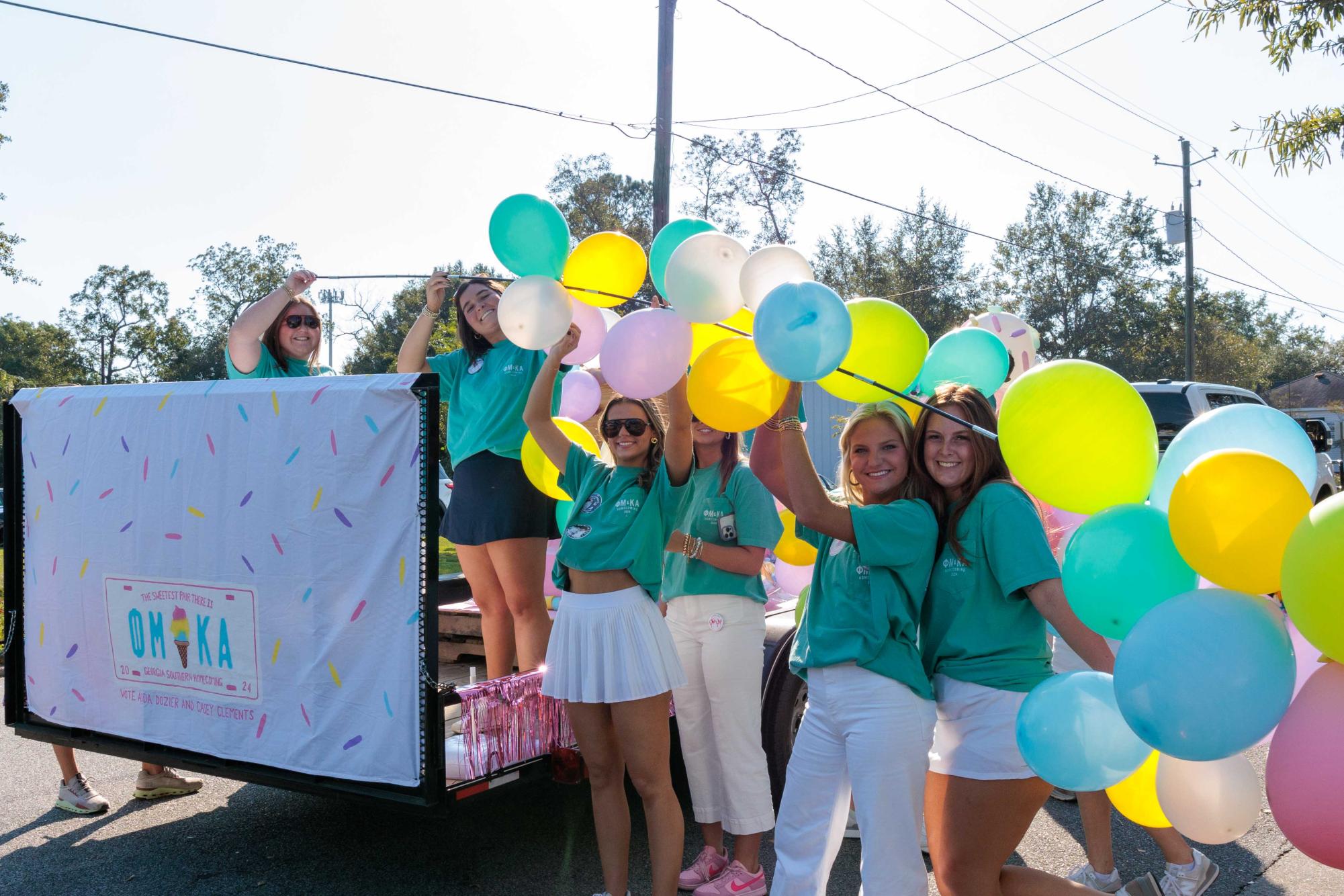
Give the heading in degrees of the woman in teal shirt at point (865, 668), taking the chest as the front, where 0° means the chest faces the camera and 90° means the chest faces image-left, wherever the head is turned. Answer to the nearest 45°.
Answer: approximately 45°

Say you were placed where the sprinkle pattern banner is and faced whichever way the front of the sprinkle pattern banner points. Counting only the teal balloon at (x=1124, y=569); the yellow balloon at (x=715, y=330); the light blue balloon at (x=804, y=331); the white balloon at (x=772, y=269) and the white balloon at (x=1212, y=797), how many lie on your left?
5

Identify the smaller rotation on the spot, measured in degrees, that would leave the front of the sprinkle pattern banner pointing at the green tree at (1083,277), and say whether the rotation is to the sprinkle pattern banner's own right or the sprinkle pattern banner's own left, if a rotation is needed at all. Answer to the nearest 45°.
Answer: approximately 180°

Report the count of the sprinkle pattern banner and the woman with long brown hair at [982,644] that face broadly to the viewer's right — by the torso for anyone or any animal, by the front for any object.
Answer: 0

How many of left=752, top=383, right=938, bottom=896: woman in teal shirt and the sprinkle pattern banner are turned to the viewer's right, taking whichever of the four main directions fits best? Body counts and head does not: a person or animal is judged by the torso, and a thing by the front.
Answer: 0
